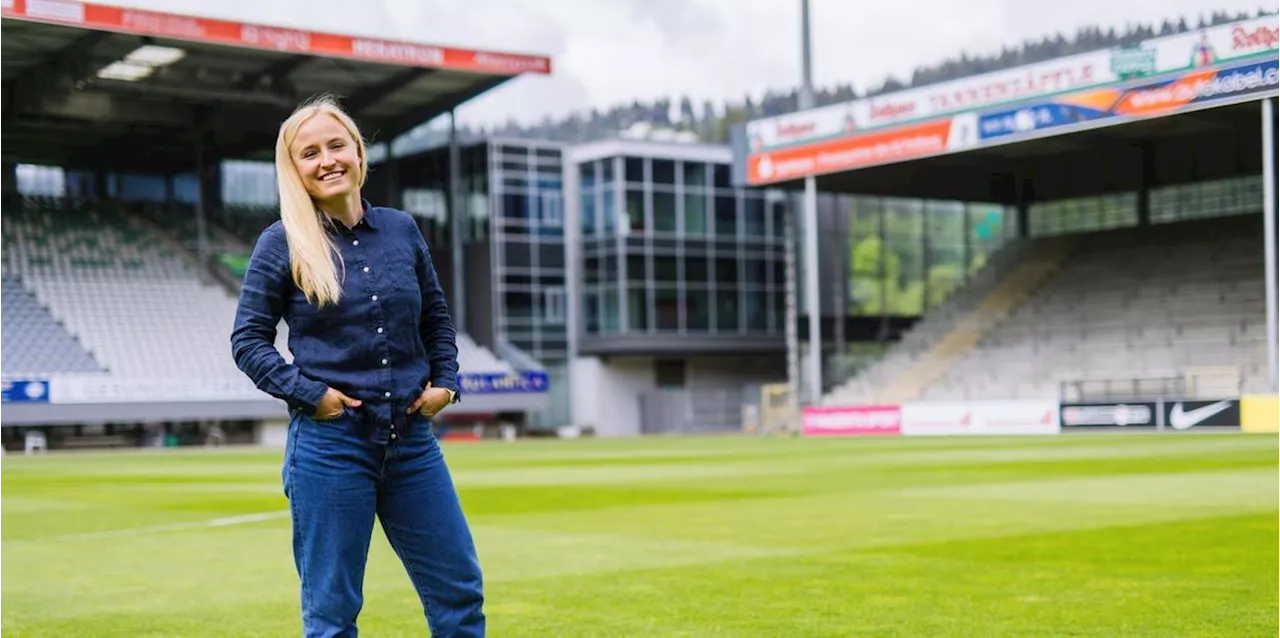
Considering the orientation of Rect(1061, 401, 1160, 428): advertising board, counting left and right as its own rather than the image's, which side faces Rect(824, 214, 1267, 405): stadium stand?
back

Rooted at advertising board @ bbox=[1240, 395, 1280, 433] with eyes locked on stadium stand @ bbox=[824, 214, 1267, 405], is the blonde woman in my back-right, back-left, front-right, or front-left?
back-left

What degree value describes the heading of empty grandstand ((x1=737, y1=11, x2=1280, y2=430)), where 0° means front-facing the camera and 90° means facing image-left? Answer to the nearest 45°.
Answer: approximately 45°

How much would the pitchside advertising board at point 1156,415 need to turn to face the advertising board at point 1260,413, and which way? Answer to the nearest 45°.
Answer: approximately 45° to its left

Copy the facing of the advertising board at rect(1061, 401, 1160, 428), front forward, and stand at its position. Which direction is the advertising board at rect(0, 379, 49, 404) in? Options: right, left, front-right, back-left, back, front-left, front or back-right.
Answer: right

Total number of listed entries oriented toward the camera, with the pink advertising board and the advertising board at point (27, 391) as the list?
2

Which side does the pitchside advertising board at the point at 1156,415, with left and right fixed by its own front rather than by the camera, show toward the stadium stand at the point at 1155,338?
back

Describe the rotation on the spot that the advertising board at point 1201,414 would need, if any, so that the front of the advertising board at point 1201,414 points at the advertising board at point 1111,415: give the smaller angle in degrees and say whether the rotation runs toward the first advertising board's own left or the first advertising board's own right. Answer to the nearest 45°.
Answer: approximately 135° to the first advertising board's own right
